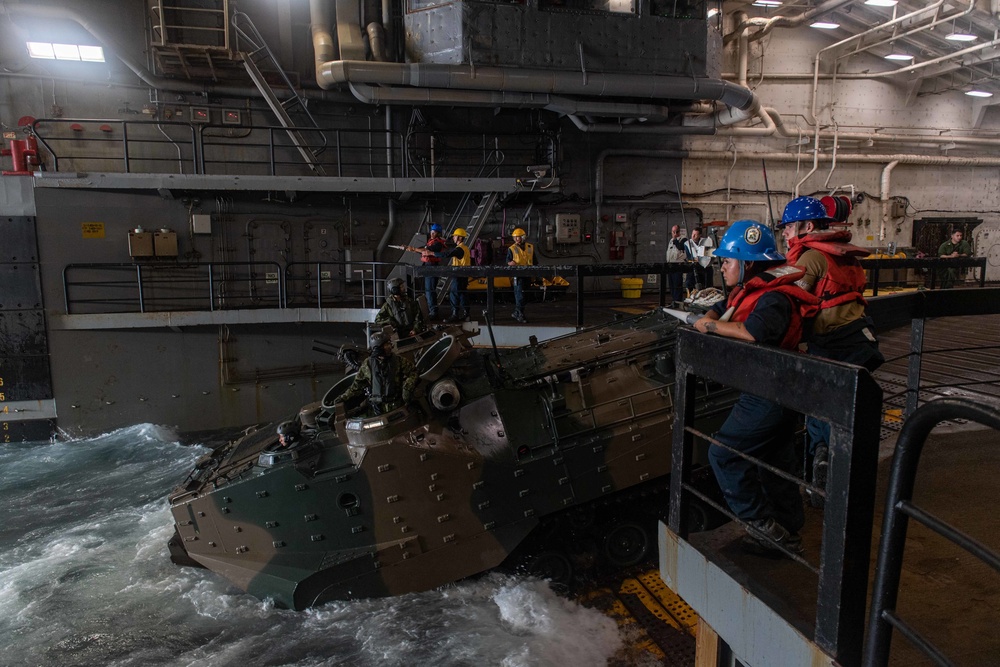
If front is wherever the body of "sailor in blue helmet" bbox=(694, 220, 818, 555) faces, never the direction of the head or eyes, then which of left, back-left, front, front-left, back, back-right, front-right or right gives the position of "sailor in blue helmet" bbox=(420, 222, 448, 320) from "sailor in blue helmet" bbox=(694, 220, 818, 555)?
front-right

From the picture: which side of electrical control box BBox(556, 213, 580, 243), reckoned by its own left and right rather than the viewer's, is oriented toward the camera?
front

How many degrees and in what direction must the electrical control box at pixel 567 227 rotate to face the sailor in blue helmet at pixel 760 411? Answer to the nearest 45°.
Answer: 0° — it already faces them

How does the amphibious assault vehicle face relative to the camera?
to the viewer's left

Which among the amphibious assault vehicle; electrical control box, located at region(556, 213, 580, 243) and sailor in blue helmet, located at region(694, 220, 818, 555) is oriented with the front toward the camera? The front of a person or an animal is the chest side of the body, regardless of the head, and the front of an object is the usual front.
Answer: the electrical control box

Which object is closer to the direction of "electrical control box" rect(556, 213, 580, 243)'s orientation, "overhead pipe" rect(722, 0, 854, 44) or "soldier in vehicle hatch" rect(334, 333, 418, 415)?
the soldier in vehicle hatch

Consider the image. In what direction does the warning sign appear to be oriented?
toward the camera

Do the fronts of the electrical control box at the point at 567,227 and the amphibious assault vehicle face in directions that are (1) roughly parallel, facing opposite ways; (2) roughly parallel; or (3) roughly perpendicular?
roughly perpendicular

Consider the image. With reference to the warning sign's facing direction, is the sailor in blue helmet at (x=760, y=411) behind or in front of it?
in front

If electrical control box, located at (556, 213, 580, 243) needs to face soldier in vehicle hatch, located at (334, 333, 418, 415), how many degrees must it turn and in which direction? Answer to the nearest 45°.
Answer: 0° — it already faces them

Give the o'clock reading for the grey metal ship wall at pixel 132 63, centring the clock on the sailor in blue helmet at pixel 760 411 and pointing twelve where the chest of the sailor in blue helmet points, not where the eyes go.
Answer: The grey metal ship wall is roughly at 1 o'clock from the sailor in blue helmet.

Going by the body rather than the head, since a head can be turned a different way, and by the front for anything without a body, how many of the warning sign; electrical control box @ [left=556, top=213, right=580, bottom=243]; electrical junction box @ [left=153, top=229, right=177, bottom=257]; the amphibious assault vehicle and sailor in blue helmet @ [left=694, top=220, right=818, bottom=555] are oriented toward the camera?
3

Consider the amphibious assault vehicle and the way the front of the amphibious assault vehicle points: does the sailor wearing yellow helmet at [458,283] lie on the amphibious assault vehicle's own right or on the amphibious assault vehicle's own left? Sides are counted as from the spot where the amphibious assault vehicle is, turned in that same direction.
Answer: on the amphibious assault vehicle's own right

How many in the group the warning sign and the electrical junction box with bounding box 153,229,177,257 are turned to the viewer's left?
0

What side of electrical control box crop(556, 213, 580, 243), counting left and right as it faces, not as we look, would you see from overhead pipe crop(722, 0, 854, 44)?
left

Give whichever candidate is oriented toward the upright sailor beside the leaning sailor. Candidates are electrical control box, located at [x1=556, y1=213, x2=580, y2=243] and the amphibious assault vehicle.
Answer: the electrical control box

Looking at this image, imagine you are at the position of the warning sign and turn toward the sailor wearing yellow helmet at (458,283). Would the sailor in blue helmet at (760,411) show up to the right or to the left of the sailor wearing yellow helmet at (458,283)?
right

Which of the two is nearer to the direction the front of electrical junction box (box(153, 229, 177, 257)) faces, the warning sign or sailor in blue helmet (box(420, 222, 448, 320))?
the sailor in blue helmet
